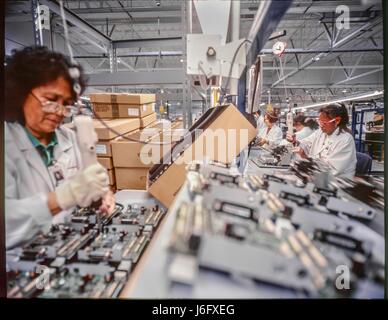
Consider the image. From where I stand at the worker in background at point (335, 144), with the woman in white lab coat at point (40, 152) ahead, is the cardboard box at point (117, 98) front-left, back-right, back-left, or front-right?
front-right

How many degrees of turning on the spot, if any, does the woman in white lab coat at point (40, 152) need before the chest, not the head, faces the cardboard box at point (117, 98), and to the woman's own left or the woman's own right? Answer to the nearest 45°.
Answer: approximately 90° to the woman's own left

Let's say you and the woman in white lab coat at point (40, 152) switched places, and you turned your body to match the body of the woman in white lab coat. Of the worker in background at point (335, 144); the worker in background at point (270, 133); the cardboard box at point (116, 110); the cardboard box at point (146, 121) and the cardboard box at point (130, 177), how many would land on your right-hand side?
0

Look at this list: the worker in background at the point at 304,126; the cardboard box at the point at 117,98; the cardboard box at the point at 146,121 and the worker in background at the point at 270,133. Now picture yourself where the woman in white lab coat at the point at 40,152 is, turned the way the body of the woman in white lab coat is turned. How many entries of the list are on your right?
0

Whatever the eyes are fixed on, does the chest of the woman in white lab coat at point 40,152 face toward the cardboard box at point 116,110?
no

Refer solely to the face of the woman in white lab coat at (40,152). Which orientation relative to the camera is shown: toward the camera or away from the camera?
toward the camera

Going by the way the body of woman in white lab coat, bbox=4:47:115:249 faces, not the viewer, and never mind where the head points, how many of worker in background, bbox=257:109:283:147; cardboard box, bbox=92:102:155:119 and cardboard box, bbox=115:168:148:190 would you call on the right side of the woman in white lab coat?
0

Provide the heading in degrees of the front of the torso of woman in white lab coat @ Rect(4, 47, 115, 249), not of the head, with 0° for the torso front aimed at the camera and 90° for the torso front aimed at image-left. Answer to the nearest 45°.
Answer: approximately 315°
